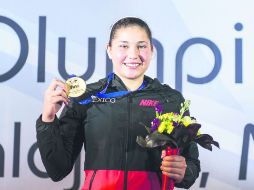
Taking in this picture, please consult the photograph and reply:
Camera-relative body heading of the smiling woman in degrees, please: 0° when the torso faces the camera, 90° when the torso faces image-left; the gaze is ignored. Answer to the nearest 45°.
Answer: approximately 0°
